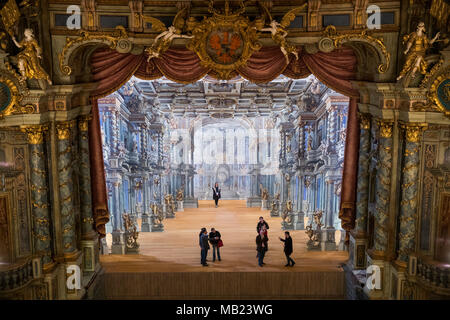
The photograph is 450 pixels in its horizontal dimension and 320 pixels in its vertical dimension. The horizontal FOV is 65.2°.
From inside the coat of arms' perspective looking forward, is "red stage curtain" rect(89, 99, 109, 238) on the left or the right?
on its right

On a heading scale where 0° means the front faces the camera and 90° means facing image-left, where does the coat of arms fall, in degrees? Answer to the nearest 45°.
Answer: approximately 0°

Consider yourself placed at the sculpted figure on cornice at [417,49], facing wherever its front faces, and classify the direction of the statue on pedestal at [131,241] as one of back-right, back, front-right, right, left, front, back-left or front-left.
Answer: right

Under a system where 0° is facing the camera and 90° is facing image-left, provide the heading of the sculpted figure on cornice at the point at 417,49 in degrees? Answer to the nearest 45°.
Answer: approximately 0°

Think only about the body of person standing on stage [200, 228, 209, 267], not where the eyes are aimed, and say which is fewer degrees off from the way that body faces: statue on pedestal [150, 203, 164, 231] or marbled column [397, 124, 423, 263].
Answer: the marbled column

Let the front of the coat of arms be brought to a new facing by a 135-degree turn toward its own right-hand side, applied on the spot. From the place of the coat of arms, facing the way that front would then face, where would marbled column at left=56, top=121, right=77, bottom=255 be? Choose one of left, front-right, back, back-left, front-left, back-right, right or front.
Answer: front-left

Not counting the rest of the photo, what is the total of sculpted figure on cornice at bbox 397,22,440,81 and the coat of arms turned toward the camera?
2
